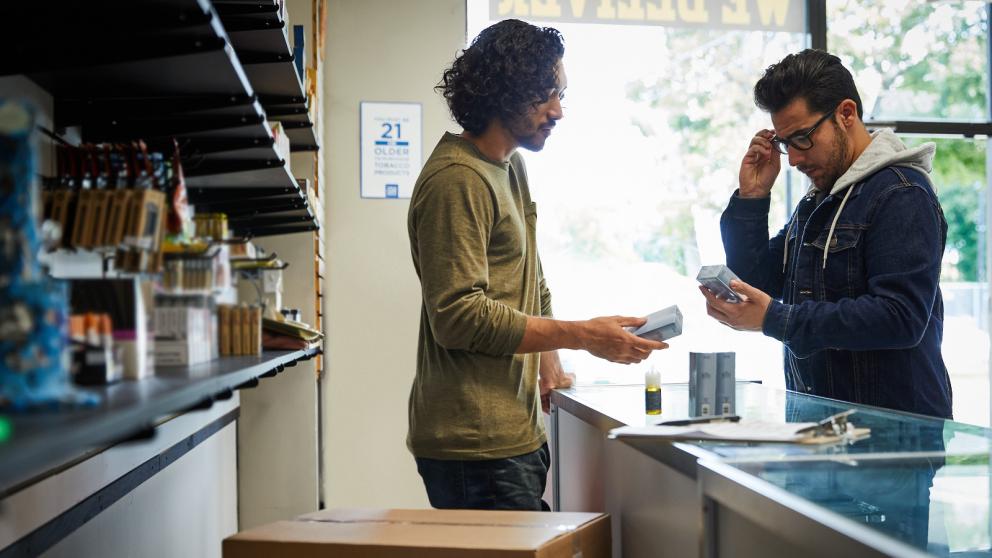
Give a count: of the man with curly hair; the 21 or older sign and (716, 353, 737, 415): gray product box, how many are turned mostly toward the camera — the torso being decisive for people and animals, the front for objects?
2

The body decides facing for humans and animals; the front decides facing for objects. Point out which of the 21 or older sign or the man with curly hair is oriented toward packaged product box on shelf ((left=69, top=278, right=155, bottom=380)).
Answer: the 21 or older sign

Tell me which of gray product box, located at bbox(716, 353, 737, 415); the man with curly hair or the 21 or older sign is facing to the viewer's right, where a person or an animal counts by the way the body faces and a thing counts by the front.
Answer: the man with curly hair

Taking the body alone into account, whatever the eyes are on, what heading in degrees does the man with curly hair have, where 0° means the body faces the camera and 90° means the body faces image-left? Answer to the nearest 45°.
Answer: approximately 270°

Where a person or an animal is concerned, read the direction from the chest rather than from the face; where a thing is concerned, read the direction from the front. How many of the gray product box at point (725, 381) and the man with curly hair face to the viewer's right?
1

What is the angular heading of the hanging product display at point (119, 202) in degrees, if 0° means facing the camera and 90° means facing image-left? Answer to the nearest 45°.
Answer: approximately 315°

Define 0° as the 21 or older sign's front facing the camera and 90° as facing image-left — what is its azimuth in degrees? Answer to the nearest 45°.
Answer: approximately 0°

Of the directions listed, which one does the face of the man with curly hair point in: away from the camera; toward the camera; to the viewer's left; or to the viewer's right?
to the viewer's right

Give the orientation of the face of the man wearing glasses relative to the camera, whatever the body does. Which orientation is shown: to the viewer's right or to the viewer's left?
to the viewer's left
